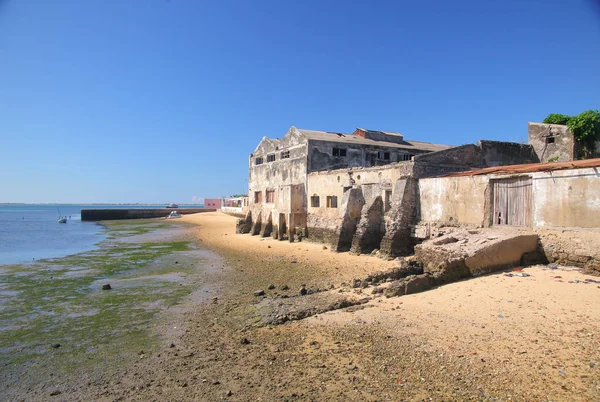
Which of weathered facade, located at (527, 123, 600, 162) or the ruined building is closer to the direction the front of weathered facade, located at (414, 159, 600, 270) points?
the ruined building

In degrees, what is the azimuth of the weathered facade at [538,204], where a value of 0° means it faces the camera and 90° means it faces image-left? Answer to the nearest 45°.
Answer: approximately 45°

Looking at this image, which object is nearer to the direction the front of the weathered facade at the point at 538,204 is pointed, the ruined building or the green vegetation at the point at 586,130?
the ruined building

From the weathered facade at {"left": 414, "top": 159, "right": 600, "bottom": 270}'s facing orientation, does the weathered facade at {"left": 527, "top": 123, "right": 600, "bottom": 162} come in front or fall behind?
behind

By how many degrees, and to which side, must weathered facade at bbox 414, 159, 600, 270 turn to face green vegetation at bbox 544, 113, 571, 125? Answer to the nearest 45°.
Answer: approximately 135° to its right

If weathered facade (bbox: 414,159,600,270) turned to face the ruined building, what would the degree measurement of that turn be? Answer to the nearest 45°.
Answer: approximately 90° to its right
